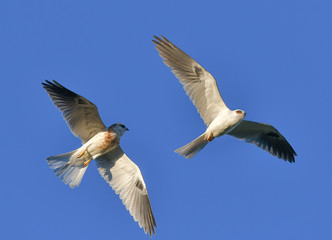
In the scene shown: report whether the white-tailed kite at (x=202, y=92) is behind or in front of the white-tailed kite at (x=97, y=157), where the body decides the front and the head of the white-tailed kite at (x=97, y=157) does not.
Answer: in front

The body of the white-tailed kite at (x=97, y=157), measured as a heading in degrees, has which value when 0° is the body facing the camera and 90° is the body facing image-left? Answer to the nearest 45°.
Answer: approximately 270°

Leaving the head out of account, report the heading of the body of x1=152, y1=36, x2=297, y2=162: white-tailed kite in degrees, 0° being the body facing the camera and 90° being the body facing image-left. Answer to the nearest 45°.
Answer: approximately 270°

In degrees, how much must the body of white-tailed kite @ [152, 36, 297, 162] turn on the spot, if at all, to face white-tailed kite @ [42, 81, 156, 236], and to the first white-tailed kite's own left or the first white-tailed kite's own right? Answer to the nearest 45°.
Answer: approximately 180°

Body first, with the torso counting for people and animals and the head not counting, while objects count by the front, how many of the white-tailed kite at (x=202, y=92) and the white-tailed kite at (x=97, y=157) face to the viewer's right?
2

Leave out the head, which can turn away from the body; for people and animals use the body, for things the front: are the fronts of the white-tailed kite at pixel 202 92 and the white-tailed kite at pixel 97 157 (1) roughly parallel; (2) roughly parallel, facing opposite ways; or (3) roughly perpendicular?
roughly parallel
